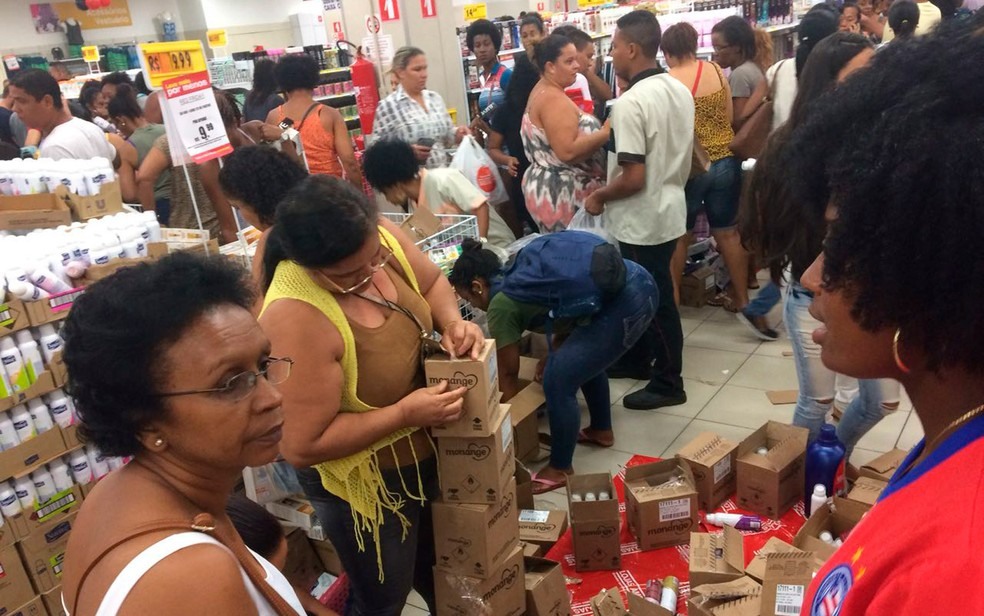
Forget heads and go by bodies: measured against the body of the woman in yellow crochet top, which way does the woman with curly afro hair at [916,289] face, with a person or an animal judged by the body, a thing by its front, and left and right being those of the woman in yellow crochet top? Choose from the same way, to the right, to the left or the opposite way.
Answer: the opposite way

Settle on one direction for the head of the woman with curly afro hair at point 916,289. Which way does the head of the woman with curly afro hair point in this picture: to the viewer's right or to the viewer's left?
to the viewer's left

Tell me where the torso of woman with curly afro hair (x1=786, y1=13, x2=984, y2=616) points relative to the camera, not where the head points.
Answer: to the viewer's left

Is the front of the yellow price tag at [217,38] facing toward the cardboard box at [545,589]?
yes

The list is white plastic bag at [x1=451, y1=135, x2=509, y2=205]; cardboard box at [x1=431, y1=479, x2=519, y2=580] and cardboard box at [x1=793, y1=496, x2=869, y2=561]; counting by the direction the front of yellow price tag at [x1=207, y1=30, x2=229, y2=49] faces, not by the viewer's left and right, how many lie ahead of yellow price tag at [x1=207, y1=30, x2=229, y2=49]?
3

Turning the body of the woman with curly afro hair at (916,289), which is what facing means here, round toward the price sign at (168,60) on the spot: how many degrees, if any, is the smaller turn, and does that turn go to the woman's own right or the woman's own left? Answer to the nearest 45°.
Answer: approximately 45° to the woman's own right

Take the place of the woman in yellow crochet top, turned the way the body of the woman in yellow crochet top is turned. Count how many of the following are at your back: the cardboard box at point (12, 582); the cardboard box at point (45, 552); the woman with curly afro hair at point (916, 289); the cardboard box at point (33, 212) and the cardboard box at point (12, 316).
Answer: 4

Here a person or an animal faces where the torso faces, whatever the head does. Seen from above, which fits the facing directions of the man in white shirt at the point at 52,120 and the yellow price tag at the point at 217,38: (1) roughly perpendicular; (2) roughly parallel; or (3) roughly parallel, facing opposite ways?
roughly perpendicular

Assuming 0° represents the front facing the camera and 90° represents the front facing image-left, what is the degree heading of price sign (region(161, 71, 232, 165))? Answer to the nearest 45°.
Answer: approximately 0°
